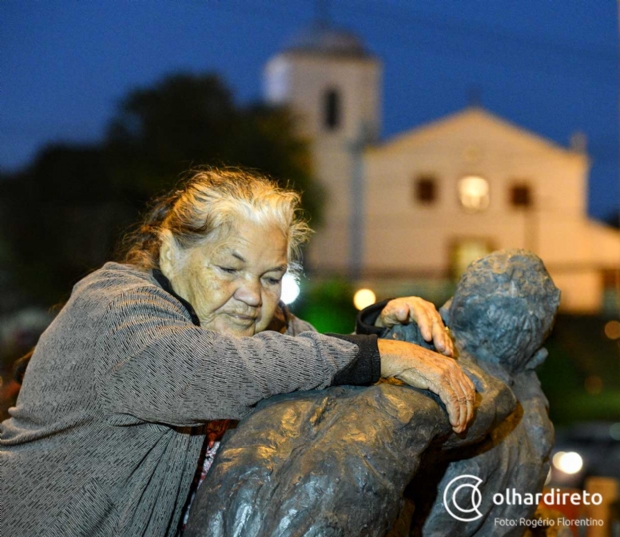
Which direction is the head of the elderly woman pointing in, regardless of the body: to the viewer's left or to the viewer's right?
to the viewer's right

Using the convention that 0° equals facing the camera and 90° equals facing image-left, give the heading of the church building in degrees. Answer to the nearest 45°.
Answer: approximately 0°

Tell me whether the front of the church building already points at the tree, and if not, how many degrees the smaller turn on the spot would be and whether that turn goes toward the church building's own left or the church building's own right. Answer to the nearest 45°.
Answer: approximately 45° to the church building's own right

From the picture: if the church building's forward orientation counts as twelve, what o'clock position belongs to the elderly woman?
The elderly woman is roughly at 12 o'clock from the church building.

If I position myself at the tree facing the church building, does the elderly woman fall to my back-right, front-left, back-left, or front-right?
back-right
